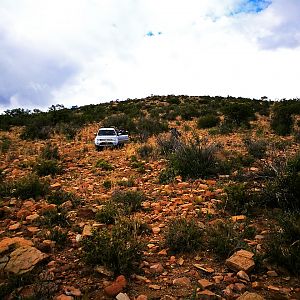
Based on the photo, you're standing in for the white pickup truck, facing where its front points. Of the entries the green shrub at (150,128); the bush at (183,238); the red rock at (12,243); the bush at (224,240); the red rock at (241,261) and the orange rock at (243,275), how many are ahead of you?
5

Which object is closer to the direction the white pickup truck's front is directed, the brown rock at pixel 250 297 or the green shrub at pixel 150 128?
the brown rock

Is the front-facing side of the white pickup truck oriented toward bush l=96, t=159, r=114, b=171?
yes

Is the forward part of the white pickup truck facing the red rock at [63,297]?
yes

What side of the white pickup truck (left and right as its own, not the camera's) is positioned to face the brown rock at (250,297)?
front

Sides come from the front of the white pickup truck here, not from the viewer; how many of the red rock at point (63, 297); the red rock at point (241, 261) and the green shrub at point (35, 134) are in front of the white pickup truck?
2

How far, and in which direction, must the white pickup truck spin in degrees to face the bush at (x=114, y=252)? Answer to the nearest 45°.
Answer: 0° — it already faces it

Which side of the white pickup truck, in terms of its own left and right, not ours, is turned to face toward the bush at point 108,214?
front

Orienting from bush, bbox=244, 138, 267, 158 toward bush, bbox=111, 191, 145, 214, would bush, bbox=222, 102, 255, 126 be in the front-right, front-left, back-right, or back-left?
back-right

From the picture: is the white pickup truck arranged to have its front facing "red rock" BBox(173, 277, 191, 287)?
yes

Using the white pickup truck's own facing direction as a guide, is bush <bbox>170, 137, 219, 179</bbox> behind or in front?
in front

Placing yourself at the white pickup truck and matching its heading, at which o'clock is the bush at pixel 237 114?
The bush is roughly at 8 o'clock from the white pickup truck.

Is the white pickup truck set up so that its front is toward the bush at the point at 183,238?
yes

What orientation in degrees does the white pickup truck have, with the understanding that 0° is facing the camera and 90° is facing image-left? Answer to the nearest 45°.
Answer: approximately 0°
